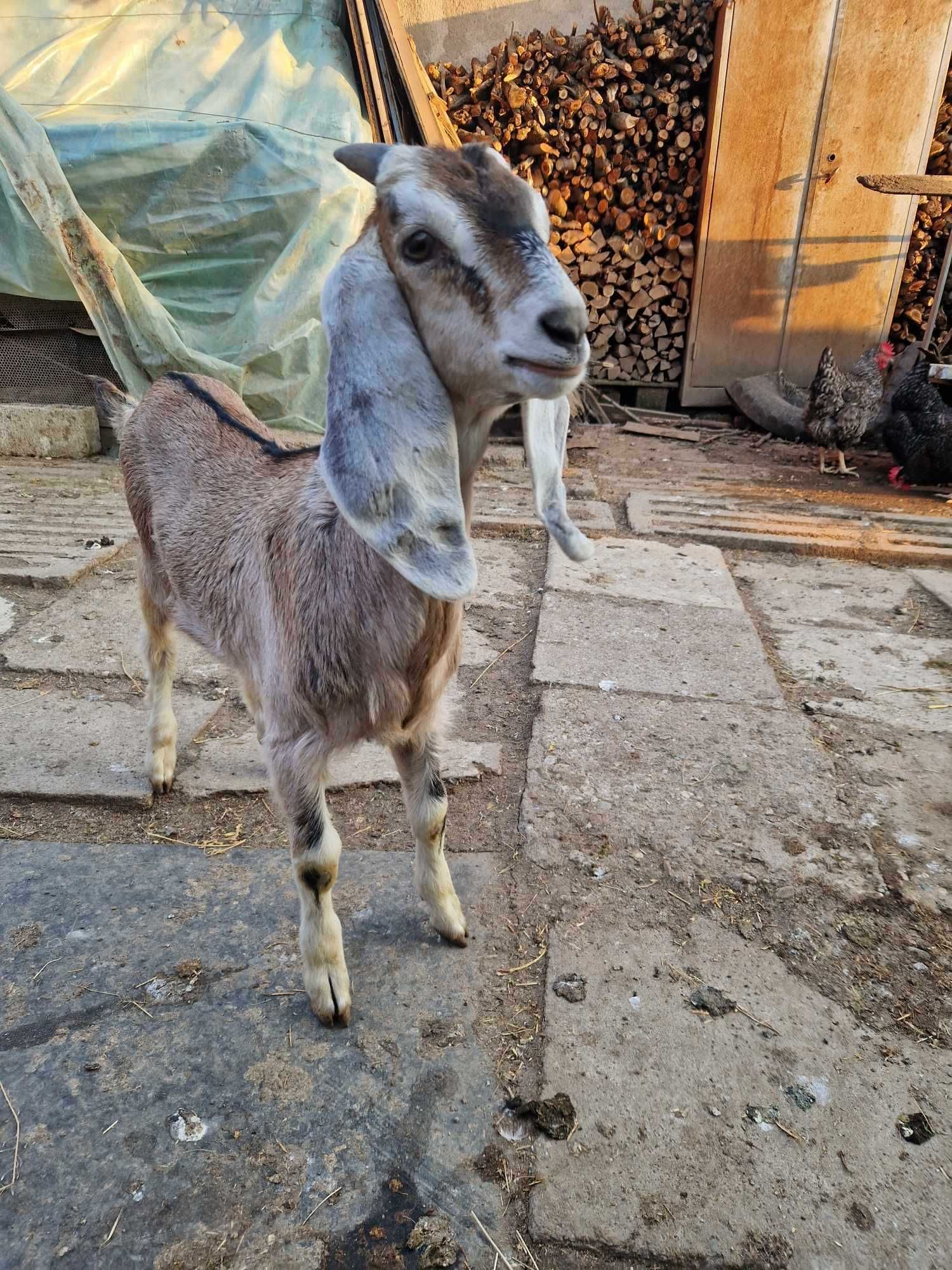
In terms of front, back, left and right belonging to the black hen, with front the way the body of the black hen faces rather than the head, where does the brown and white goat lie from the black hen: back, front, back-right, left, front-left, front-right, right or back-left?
front-left

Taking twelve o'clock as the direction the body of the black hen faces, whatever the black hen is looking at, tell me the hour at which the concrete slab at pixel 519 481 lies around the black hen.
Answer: The concrete slab is roughly at 12 o'clock from the black hen.

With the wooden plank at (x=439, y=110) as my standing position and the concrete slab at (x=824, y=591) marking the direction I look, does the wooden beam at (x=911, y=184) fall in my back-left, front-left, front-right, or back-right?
front-left

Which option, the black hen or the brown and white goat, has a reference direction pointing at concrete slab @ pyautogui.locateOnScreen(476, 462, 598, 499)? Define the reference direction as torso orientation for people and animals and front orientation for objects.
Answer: the black hen

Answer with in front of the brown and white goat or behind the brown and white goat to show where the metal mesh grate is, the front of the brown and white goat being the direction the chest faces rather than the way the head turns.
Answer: behind

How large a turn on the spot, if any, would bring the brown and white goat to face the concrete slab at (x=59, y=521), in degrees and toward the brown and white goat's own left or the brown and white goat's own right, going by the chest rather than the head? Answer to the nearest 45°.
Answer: approximately 180°

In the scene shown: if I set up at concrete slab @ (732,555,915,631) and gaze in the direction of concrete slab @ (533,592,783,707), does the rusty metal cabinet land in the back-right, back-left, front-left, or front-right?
back-right

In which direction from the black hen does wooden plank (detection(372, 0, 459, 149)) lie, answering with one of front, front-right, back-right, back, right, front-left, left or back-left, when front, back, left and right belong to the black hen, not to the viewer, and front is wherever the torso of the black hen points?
front-right

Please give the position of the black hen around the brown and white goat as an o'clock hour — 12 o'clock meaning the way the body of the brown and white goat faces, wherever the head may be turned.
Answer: The black hen is roughly at 9 o'clock from the brown and white goat.

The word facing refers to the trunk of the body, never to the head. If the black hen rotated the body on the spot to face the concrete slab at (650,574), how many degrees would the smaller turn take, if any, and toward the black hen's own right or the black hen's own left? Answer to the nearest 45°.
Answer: approximately 45° to the black hen's own left

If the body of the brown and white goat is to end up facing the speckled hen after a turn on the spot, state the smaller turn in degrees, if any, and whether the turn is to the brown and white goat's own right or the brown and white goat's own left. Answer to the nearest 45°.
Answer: approximately 90° to the brown and white goat's own left

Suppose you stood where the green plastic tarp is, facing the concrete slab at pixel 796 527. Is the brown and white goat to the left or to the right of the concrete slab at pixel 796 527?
right

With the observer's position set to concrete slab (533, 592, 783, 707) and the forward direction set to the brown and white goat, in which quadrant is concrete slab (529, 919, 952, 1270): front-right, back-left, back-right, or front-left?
front-left

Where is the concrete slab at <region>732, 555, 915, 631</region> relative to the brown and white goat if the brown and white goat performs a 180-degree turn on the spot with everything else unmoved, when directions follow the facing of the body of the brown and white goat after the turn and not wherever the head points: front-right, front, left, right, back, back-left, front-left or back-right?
right

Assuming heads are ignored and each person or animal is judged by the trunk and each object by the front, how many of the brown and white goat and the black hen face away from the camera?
0

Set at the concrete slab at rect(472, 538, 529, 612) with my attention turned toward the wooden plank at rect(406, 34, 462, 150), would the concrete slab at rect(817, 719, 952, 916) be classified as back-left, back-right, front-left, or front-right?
back-right

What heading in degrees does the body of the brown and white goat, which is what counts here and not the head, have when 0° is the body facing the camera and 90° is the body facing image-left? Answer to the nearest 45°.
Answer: approximately 315°

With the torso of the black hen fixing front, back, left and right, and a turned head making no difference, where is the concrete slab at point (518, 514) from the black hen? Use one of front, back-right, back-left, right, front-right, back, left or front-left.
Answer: front
